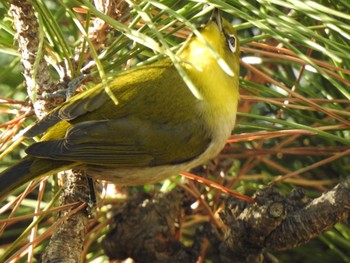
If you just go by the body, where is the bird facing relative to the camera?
to the viewer's right
